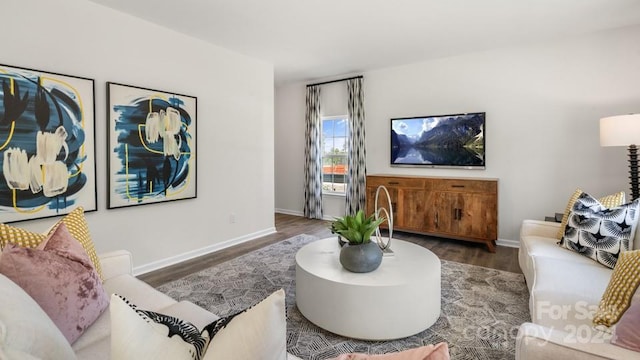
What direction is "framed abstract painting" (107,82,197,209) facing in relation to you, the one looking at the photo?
facing the viewer and to the right of the viewer

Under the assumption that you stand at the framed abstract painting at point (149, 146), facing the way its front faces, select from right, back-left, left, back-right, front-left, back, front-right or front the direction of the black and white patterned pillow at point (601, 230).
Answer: front

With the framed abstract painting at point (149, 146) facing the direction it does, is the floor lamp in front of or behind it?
in front

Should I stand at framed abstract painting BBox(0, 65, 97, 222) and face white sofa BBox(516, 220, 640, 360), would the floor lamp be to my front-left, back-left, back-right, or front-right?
front-left

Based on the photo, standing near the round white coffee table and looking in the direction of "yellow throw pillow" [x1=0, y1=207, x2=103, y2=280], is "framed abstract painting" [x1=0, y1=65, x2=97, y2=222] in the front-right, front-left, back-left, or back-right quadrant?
front-right

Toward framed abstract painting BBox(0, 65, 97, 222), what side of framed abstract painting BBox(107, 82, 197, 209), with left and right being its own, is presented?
right

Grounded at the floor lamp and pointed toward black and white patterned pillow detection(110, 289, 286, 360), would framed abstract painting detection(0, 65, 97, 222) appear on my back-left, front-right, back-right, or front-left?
front-right

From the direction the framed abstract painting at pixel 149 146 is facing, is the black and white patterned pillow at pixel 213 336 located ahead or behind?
ahead

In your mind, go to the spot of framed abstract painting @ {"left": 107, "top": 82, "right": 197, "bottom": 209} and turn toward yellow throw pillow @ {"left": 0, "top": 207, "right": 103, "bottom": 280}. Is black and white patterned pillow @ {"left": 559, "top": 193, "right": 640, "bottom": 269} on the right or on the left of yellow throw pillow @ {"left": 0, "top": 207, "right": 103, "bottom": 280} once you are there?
left

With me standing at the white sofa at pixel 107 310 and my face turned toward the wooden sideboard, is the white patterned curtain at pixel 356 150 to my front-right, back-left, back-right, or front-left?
front-left

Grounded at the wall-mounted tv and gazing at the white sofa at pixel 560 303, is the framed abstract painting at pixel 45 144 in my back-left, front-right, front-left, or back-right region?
front-right

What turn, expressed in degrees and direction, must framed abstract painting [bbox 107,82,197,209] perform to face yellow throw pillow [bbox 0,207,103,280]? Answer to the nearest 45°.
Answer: approximately 45° to its right

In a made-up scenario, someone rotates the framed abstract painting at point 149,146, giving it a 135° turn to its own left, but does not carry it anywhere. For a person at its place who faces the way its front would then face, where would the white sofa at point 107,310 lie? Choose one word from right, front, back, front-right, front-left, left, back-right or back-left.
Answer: back

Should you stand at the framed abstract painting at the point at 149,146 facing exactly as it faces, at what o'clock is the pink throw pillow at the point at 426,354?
The pink throw pillow is roughly at 1 o'clock from the framed abstract painting.
